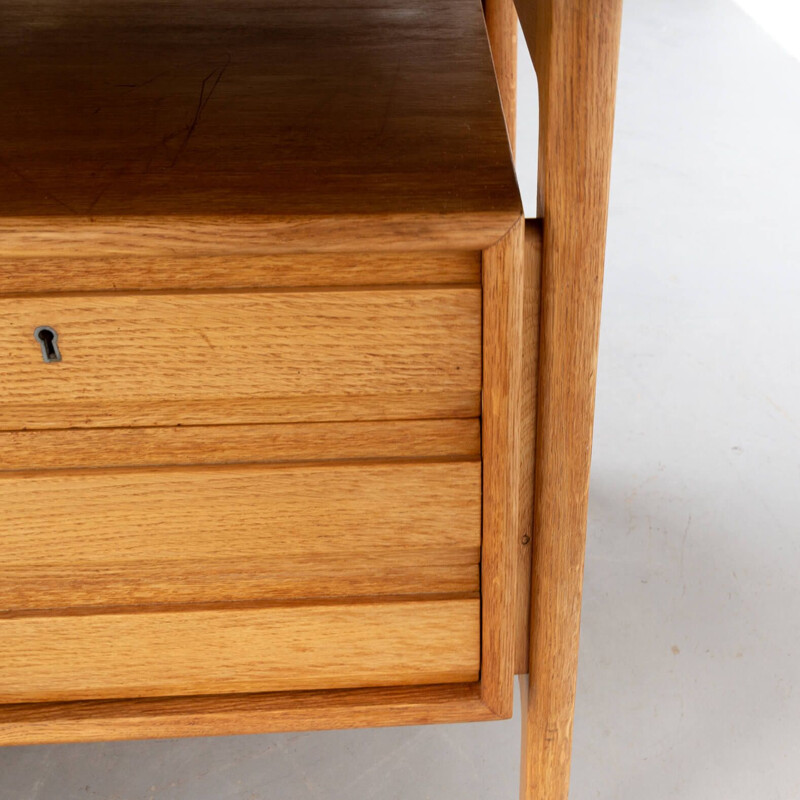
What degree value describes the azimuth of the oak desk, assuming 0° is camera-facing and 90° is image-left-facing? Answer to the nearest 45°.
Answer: approximately 0°
